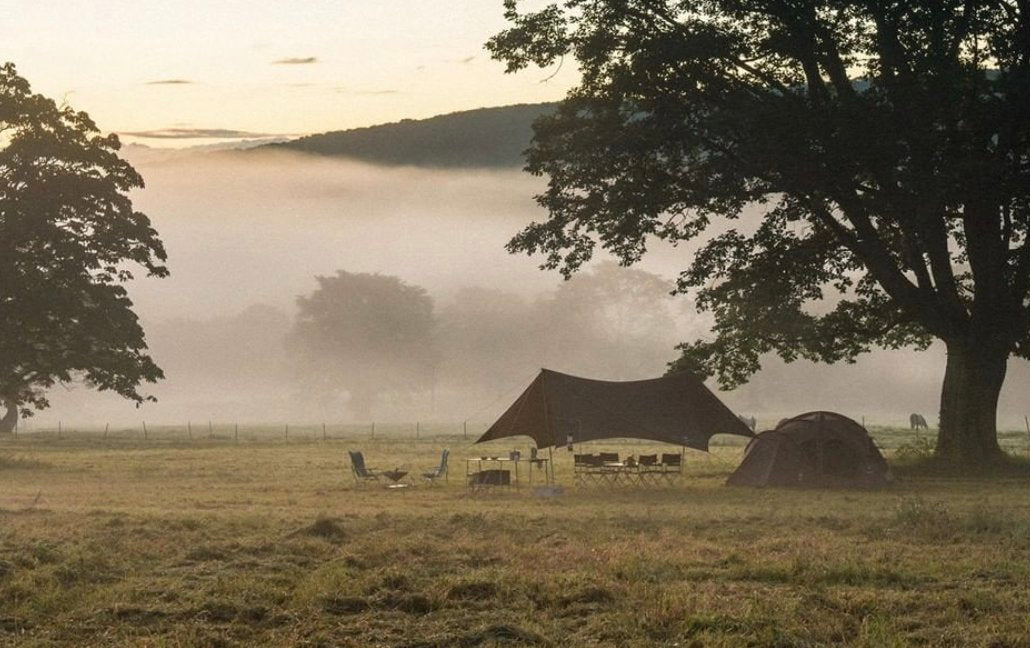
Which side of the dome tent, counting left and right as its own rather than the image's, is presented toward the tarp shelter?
front

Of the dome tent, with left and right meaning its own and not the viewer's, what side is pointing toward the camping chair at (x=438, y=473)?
front

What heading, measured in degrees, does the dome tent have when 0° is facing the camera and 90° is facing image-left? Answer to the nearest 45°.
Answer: approximately 90°

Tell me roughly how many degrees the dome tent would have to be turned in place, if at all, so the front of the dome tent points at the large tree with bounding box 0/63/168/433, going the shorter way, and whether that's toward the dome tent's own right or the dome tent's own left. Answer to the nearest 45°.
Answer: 0° — it already faces it

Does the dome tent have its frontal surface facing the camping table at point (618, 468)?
yes
